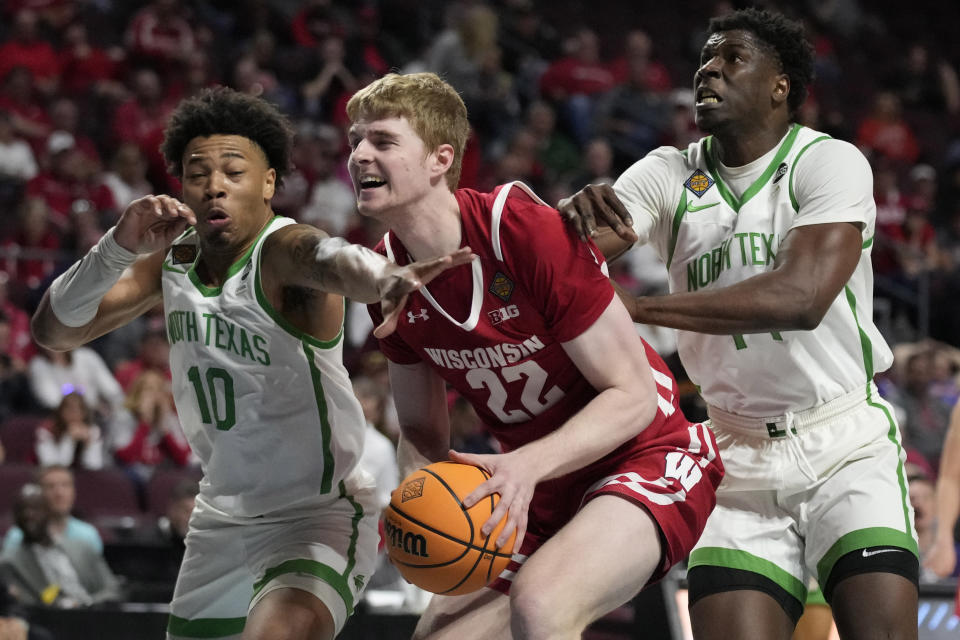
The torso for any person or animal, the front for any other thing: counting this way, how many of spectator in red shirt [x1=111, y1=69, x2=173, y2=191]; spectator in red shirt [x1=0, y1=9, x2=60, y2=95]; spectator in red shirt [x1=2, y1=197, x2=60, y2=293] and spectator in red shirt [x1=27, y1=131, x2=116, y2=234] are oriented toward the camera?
4

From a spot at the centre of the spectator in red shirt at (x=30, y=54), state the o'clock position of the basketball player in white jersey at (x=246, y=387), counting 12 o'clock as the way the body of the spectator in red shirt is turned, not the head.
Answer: The basketball player in white jersey is roughly at 12 o'clock from the spectator in red shirt.

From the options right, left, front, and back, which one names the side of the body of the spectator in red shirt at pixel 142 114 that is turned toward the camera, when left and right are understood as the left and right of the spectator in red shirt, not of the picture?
front

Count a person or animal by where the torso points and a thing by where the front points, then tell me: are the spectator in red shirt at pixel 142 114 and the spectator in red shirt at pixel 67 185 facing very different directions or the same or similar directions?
same or similar directions

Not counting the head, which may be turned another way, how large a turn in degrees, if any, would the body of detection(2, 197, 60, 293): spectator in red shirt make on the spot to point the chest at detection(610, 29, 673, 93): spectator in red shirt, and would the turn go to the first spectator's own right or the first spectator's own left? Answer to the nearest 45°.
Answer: approximately 90° to the first spectator's own left

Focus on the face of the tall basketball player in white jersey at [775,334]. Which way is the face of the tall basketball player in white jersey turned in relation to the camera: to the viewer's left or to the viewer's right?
to the viewer's left

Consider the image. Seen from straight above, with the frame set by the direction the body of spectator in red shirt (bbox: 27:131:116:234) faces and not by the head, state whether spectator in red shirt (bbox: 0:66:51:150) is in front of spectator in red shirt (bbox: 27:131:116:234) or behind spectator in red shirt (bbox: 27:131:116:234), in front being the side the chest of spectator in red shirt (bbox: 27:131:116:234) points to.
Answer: behind

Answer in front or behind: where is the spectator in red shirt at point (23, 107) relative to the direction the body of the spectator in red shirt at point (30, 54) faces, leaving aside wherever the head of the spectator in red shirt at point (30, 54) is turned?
in front

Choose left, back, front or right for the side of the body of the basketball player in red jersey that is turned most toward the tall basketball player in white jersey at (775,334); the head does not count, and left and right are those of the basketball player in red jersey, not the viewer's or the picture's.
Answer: back

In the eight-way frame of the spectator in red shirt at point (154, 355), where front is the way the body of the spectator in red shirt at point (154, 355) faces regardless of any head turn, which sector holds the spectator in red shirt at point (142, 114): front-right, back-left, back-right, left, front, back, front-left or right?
back

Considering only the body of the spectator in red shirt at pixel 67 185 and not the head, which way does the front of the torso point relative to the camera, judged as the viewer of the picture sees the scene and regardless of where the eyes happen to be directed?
toward the camera

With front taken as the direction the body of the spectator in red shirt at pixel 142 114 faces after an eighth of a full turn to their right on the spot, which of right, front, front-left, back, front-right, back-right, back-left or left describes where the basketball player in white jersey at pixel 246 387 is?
front-left

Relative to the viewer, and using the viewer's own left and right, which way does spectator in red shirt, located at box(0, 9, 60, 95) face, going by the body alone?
facing the viewer

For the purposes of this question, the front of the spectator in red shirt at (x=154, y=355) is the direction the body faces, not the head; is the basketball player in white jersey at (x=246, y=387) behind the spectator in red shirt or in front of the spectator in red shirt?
in front
